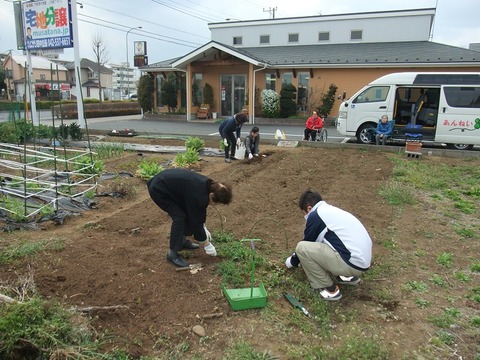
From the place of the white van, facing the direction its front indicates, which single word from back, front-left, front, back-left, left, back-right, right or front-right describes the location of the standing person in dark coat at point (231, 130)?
front-left

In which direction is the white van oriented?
to the viewer's left

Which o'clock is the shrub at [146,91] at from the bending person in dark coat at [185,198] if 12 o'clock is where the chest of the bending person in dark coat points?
The shrub is roughly at 9 o'clock from the bending person in dark coat.

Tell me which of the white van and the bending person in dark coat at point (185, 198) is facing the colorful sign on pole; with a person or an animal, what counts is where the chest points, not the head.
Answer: the white van

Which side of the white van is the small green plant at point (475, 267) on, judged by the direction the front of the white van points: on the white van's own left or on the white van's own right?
on the white van's own left

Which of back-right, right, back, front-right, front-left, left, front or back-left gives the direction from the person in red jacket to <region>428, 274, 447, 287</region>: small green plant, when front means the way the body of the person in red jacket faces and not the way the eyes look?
front-left

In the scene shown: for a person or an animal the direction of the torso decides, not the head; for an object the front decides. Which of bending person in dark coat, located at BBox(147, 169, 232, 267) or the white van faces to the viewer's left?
the white van

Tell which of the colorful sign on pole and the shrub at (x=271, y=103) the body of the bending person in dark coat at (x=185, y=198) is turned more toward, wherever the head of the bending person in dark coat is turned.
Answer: the shrub

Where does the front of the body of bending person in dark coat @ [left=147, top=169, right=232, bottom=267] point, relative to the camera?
to the viewer's right

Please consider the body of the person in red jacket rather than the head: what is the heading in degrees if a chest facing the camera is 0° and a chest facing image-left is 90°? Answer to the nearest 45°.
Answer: approximately 45°

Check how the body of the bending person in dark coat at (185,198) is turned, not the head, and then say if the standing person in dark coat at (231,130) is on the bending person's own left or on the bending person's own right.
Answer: on the bending person's own left

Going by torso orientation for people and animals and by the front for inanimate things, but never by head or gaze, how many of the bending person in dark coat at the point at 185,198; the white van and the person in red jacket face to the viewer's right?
1

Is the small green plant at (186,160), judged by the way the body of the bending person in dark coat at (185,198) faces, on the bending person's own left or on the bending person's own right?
on the bending person's own left

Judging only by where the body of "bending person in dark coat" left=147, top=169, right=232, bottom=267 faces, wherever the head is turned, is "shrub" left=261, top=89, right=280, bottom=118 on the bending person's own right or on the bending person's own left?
on the bending person's own left

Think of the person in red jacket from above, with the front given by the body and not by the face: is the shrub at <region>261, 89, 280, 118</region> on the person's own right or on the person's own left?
on the person's own right

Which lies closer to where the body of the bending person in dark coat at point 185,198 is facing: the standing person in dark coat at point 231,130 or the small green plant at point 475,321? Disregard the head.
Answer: the small green plant
